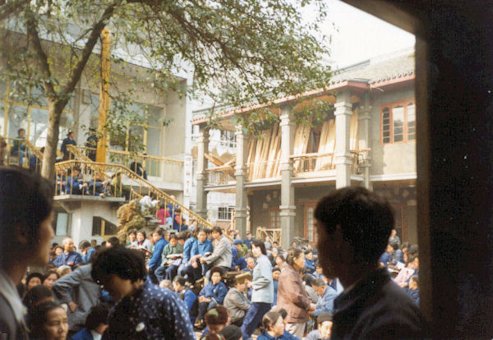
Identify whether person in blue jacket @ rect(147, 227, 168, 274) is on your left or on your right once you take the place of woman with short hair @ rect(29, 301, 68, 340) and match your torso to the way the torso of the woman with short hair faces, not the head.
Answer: on your left

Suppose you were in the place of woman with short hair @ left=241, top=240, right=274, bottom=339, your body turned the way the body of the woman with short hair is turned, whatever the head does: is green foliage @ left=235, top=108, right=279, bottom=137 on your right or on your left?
on your right

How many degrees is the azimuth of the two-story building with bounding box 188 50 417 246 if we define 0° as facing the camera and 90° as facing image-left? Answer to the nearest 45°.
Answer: approximately 45°

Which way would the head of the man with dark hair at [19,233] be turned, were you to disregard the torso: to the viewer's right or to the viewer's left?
to the viewer's right

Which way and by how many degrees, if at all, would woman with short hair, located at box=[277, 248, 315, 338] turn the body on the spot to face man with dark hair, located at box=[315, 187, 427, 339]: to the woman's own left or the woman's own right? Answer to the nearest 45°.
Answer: approximately 90° to the woman's own right
